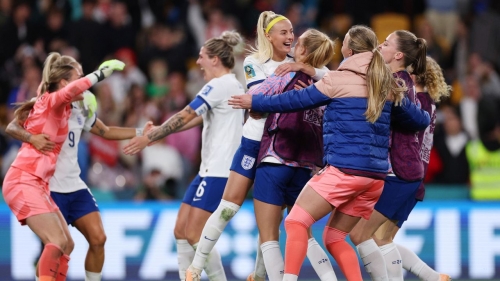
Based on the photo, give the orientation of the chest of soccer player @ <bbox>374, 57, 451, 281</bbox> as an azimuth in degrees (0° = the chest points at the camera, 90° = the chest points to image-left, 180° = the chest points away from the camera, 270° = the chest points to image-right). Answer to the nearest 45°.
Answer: approximately 90°

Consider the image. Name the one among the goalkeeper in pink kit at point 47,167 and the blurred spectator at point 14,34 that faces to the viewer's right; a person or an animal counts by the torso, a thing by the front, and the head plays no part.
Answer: the goalkeeper in pink kit

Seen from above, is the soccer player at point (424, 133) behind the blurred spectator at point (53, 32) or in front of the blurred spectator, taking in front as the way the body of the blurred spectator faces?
in front

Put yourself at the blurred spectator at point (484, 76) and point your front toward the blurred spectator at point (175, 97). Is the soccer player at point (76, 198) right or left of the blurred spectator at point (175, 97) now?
left

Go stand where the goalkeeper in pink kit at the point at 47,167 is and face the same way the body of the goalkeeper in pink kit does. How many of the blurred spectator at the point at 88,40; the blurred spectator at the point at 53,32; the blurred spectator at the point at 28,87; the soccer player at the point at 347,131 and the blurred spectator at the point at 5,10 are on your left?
4

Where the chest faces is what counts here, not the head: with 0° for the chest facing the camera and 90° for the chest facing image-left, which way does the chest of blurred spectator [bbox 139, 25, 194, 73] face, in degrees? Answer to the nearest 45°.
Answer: approximately 0°

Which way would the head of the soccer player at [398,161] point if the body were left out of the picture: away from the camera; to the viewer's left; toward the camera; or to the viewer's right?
to the viewer's left
